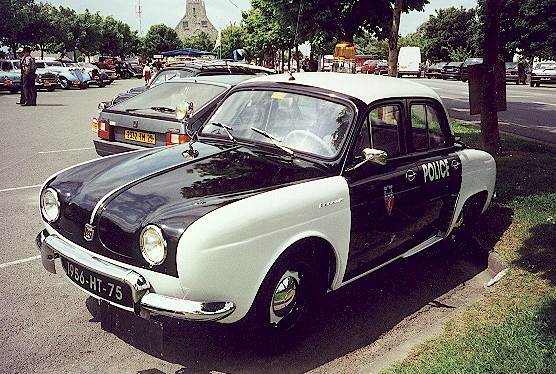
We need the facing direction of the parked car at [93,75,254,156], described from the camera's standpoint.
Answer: facing away from the viewer and to the right of the viewer

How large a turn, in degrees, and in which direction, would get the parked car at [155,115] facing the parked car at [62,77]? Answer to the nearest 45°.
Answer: approximately 45° to its left

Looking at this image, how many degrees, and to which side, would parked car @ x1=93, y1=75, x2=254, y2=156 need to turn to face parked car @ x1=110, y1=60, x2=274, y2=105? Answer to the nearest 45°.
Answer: approximately 45° to its left

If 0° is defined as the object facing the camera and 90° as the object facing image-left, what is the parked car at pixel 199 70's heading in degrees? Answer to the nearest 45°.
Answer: approximately 45°

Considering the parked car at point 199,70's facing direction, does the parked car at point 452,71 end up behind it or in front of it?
behind

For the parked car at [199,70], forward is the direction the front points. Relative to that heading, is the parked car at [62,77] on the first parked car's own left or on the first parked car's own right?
on the first parked car's own right

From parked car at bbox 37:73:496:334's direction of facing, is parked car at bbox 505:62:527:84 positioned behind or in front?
behind

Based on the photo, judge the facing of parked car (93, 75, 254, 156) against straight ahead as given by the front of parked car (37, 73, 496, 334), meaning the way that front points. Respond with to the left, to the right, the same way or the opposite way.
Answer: the opposite way

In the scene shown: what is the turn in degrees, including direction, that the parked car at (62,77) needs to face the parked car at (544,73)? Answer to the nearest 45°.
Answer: approximately 45° to its left

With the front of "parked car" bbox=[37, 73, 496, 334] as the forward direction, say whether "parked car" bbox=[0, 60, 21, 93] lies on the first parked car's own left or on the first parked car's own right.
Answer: on the first parked car's own right

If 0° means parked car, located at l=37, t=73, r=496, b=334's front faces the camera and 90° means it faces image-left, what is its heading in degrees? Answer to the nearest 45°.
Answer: approximately 45°
